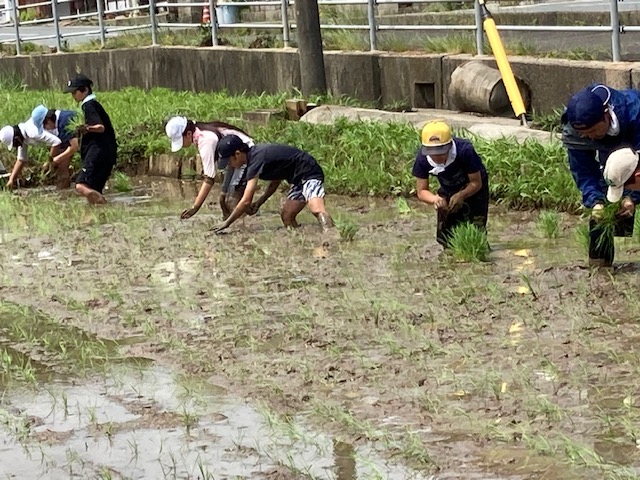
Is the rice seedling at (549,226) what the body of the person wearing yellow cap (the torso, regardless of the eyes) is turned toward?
no

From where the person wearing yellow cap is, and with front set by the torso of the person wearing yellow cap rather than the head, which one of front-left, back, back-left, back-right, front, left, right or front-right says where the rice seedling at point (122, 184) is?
right

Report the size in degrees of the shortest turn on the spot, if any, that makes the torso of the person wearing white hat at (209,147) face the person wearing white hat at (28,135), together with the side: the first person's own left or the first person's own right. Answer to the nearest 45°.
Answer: approximately 45° to the first person's own right

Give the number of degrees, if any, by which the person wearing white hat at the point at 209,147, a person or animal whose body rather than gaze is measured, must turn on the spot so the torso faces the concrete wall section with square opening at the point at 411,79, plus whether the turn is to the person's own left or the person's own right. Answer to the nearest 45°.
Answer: approximately 135° to the person's own right

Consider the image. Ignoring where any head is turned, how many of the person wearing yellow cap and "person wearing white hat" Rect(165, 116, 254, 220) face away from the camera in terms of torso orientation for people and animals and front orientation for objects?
0

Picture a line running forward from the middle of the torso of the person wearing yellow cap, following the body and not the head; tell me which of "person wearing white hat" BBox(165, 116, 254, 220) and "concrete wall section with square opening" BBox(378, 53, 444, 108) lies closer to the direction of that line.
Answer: the person wearing white hat

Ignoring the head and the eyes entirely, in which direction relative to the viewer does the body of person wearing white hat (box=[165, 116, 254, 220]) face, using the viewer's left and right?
facing to the left of the viewer

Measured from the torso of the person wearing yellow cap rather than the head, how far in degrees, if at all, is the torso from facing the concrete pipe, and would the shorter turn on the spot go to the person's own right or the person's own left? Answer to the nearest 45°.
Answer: approximately 135° to the person's own right

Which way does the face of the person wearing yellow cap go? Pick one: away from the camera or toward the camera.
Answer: toward the camera

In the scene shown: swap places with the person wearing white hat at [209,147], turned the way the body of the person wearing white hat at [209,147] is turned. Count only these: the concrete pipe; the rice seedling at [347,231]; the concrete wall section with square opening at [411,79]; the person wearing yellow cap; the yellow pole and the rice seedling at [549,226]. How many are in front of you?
0

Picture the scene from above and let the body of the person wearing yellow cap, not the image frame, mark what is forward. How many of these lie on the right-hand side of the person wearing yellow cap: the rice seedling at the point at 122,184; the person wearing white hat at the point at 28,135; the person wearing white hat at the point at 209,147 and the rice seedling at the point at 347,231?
4

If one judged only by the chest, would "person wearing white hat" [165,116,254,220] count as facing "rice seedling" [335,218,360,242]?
no

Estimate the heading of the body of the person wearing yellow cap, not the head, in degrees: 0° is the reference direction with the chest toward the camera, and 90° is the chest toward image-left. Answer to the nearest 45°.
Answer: approximately 45°

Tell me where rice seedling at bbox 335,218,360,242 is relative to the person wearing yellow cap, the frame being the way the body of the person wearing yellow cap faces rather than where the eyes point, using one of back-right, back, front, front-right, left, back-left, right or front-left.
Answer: right

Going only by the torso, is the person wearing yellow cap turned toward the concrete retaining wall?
no

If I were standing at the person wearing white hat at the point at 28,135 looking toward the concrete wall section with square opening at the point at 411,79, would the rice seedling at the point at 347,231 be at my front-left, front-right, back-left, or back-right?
front-right
